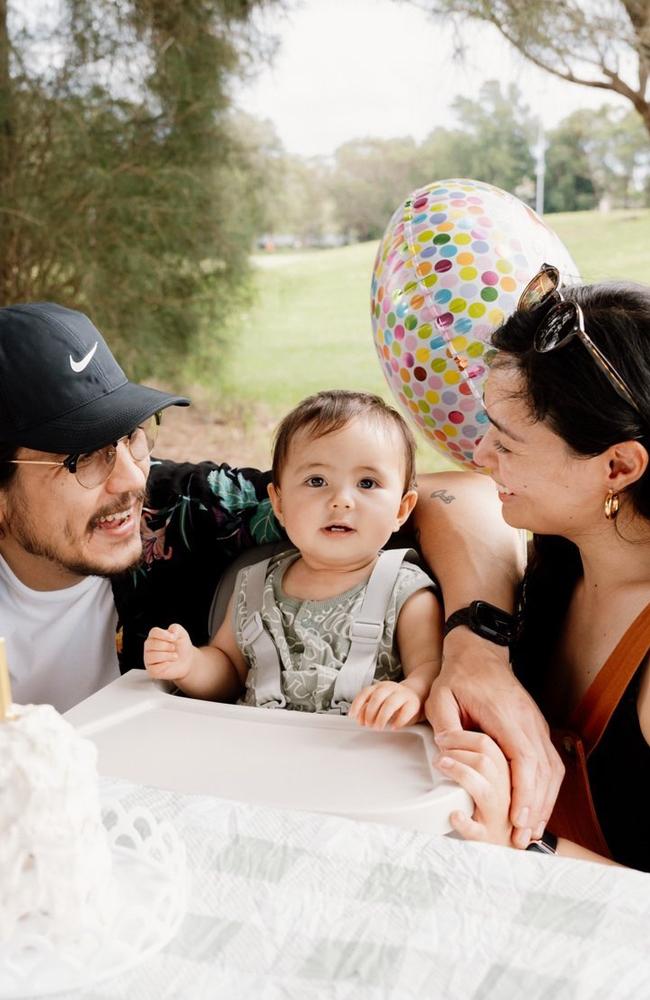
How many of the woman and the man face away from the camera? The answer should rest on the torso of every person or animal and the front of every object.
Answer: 0

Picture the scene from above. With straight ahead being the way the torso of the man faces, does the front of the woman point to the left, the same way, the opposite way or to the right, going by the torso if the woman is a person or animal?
to the right

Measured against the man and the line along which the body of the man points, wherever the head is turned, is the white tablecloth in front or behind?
in front

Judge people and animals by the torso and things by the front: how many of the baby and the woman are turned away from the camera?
0

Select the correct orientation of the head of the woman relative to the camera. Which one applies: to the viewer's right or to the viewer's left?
to the viewer's left

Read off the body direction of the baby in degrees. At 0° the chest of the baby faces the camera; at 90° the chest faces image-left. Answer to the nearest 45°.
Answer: approximately 0°

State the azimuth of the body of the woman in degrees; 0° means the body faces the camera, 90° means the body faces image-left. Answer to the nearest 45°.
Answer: approximately 45°

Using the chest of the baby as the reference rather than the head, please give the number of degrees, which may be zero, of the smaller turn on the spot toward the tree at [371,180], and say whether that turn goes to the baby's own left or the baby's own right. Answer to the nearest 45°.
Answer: approximately 180°

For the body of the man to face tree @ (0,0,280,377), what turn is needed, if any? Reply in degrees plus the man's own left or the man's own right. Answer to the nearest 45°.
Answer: approximately 135° to the man's own left

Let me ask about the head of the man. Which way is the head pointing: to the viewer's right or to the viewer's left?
to the viewer's right
